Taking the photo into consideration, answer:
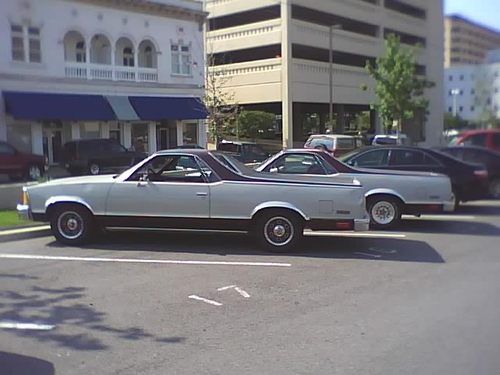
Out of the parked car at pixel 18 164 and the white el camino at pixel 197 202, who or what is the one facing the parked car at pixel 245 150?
the parked car at pixel 18 164

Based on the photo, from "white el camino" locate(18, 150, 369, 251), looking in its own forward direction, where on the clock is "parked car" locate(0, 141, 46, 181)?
The parked car is roughly at 2 o'clock from the white el camino.

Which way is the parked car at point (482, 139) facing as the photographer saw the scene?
facing to the left of the viewer

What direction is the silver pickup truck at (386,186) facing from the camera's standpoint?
to the viewer's left

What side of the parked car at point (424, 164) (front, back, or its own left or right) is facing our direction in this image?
left

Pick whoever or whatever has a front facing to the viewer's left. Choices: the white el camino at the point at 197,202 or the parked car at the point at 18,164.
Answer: the white el camino

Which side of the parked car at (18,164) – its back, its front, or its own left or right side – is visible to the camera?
right

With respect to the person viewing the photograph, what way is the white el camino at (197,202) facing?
facing to the left of the viewer
